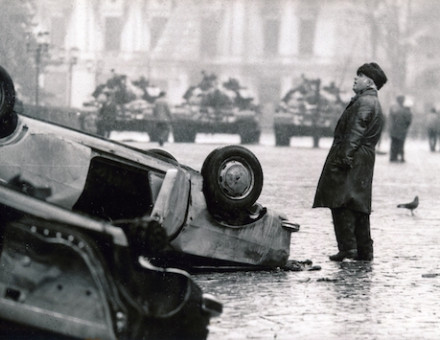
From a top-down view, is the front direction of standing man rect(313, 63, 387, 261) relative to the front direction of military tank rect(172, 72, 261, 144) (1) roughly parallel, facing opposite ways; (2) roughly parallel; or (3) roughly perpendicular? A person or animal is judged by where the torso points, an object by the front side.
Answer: roughly perpendicular

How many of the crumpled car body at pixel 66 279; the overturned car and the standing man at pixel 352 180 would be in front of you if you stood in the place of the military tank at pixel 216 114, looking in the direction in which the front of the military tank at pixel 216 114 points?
3

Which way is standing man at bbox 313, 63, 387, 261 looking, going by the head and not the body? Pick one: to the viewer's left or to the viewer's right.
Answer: to the viewer's left

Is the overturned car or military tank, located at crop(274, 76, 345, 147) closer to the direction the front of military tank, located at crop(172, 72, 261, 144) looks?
the overturned car

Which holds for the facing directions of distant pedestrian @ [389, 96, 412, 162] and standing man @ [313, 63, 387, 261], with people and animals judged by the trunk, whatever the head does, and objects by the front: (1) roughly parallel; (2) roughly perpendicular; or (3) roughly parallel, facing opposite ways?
roughly perpendicular

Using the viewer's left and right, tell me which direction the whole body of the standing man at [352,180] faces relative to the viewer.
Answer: facing to the left of the viewer

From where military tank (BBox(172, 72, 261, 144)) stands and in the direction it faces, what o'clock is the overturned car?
The overturned car is roughly at 12 o'clock from the military tank.

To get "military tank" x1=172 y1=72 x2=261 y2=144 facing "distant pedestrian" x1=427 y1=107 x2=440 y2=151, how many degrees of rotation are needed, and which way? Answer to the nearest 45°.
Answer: approximately 90° to its left

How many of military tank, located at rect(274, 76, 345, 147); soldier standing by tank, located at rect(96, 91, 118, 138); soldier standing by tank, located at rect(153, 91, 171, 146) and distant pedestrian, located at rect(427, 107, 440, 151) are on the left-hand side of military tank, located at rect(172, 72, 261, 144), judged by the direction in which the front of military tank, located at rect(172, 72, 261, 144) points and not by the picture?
2

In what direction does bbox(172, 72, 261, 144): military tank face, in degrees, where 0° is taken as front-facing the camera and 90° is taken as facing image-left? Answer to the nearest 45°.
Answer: approximately 0°
